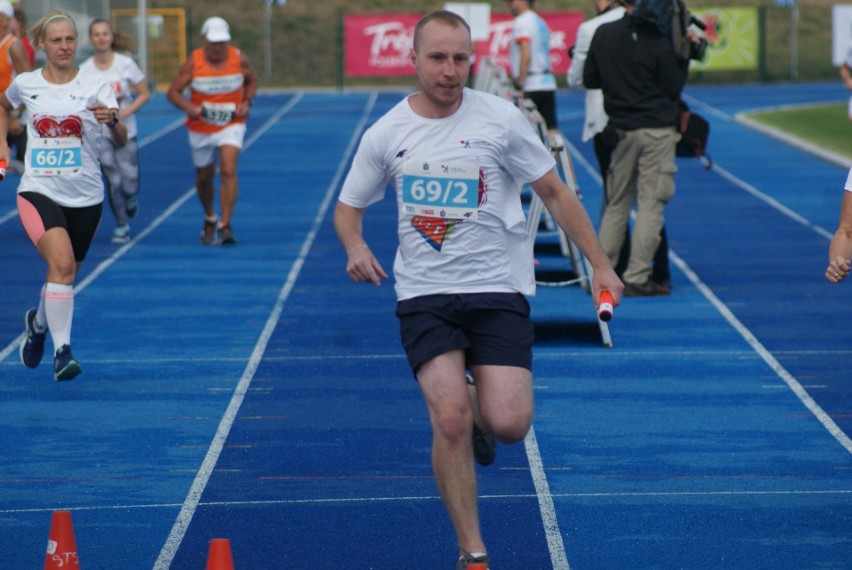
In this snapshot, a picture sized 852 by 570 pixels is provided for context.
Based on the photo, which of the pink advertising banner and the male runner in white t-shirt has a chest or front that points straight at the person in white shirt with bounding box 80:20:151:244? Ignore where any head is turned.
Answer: the pink advertising banner

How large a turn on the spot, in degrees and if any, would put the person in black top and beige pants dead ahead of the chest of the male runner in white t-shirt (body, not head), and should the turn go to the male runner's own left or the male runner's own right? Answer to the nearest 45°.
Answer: approximately 180°

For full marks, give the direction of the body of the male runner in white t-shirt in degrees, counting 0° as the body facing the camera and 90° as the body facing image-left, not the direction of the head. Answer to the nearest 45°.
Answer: approximately 0°

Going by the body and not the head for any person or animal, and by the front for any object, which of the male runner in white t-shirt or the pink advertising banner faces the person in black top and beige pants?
the pink advertising banner

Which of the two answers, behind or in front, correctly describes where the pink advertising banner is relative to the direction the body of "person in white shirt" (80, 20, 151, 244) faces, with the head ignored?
behind

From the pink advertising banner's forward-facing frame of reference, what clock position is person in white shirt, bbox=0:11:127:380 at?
The person in white shirt is roughly at 12 o'clock from the pink advertising banner.

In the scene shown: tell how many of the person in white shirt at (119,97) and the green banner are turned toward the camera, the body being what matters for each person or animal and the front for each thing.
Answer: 2

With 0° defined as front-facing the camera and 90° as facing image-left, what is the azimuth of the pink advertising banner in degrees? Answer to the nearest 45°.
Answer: approximately 0°

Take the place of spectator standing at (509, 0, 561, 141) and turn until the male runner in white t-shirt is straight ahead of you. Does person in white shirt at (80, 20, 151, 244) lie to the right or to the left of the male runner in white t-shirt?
right
